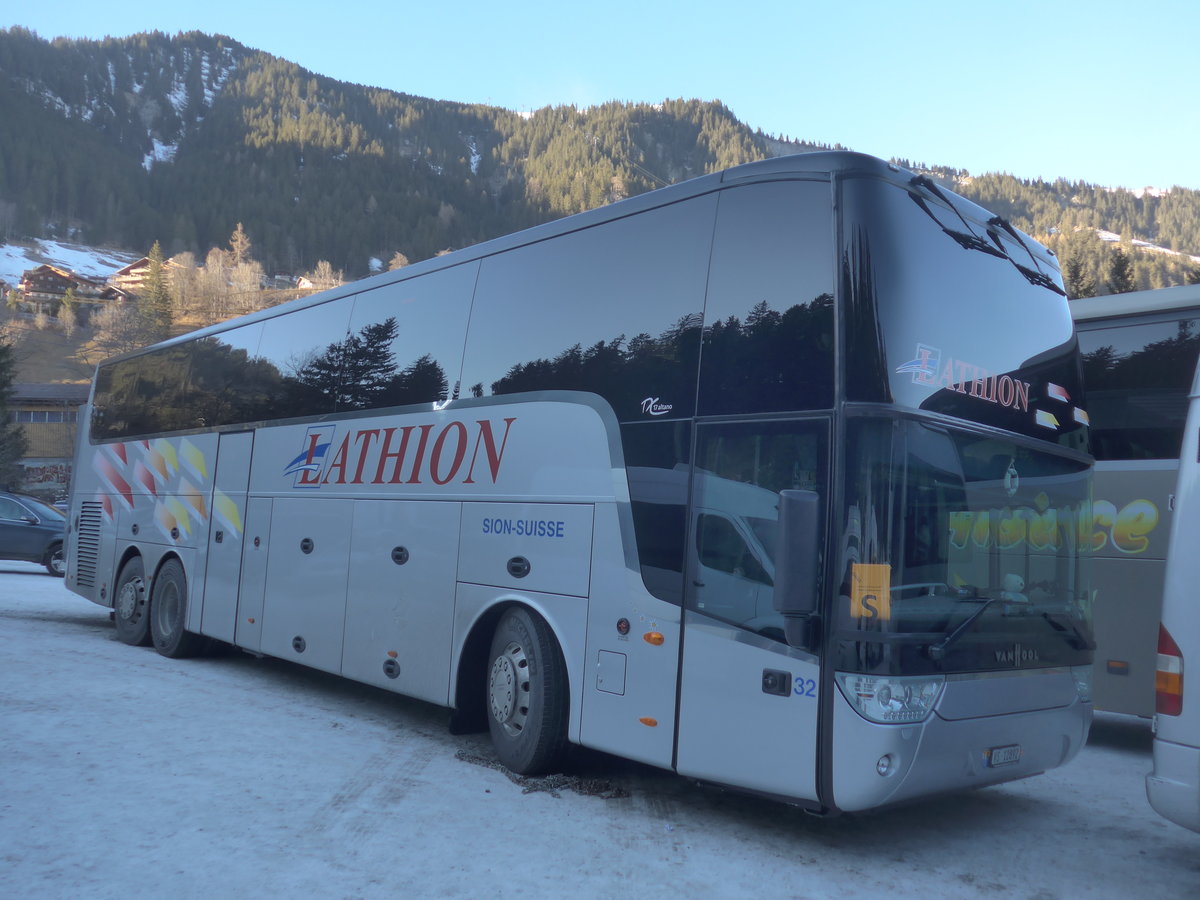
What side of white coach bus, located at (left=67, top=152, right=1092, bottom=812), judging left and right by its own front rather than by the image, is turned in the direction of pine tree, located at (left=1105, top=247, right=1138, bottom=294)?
left

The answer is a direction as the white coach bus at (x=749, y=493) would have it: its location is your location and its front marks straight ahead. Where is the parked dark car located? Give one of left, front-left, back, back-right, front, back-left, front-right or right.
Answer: back

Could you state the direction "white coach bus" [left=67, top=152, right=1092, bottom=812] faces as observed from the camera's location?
facing the viewer and to the right of the viewer

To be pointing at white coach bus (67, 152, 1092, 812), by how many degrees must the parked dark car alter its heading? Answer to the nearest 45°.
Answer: approximately 45° to its right
